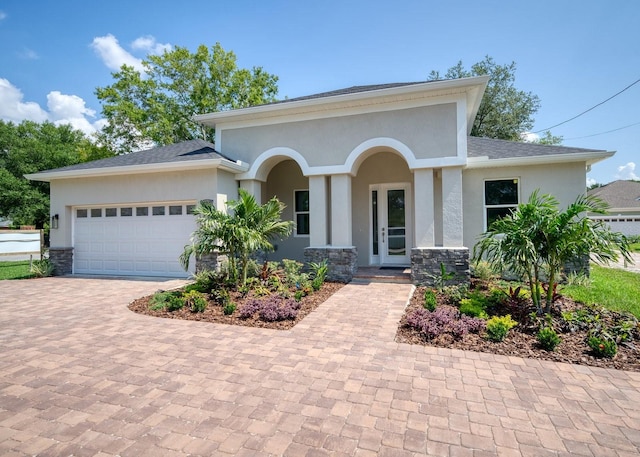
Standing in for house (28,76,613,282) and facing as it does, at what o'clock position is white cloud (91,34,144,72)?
The white cloud is roughly at 4 o'clock from the house.

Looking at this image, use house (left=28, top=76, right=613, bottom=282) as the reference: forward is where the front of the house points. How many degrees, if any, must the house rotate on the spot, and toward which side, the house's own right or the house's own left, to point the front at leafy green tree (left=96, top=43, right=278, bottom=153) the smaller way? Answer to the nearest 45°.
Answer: approximately 135° to the house's own right

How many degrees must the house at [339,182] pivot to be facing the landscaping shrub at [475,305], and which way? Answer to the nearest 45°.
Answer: approximately 45° to its left

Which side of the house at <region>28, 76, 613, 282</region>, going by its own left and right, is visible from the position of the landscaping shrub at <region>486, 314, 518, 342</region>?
front

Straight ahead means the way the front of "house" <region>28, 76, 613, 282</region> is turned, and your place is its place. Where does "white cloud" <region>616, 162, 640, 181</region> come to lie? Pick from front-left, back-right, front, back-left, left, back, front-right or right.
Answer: back-left

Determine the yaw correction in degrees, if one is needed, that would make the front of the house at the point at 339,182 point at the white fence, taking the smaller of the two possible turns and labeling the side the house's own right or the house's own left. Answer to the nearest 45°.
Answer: approximately 135° to the house's own right

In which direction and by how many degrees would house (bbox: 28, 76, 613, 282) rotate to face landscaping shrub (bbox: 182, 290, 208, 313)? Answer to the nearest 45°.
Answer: approximately 45° to its right

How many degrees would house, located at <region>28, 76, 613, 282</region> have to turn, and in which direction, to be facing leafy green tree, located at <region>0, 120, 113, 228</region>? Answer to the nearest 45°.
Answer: approximately 135° to its right

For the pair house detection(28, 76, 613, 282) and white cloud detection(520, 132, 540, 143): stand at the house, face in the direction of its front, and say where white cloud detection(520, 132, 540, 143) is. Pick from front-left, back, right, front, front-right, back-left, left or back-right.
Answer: back-left

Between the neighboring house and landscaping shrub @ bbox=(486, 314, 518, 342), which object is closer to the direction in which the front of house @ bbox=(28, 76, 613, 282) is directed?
the landscaping shrub

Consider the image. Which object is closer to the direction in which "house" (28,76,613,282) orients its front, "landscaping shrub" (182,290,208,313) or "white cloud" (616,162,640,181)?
the landscaping shrub

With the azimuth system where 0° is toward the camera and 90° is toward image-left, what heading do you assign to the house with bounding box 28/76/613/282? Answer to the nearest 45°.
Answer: approximately 0°

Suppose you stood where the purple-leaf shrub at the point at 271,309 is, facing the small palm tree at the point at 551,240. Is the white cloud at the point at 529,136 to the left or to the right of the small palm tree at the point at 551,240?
left

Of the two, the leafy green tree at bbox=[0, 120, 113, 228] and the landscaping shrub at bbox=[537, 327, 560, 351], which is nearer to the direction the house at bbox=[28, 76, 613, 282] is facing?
the landscaping shrub

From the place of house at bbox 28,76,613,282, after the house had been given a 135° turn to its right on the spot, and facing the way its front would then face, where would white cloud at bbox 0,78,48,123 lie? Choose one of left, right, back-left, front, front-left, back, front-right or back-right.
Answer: front

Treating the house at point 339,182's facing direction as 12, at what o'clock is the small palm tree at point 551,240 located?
The small palm tree is roughly at 11 o'clock from the house.
